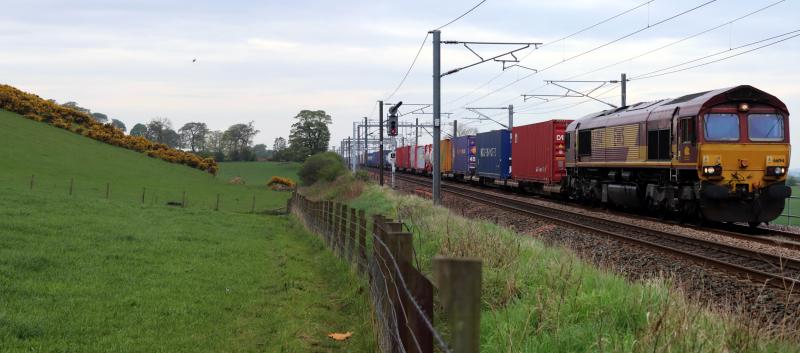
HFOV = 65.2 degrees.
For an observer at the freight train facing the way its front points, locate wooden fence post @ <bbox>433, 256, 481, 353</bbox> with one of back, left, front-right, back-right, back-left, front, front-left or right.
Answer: front-right

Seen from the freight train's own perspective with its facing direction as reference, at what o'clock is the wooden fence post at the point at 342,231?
The wooden fence post is roughly at 3 o'clock from the freight train.

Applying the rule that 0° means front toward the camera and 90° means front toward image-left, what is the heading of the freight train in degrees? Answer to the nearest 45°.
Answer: approximately 315°

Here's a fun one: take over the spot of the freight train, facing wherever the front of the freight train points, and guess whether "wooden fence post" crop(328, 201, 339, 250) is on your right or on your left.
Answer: on your right

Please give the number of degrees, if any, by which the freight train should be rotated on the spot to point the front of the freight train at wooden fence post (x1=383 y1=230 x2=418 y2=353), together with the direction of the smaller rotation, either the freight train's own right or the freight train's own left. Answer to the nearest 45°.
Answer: approximately 45° to the freight train's own right
